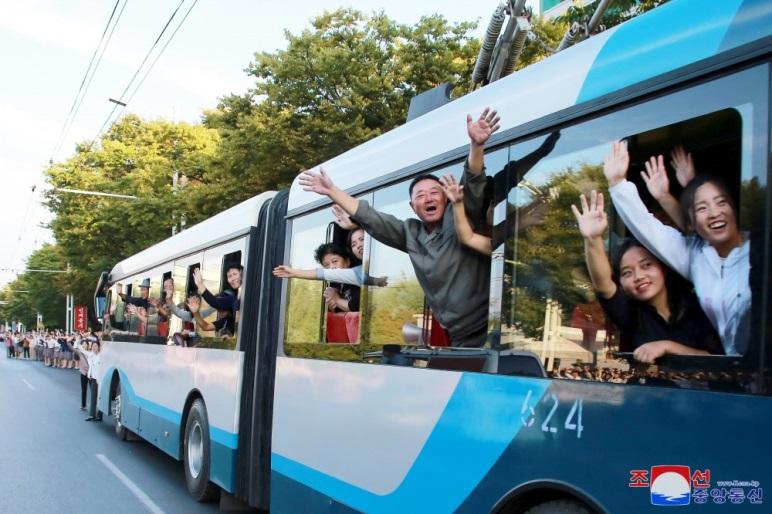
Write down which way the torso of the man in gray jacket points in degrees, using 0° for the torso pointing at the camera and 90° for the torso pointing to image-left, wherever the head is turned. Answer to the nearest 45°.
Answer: approximately 0°

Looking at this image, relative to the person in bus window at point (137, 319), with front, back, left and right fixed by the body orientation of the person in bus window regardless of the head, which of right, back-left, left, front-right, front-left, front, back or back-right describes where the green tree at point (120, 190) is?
back-right

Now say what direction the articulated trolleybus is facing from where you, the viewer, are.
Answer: facing away from the viewer and to the left of the viewer

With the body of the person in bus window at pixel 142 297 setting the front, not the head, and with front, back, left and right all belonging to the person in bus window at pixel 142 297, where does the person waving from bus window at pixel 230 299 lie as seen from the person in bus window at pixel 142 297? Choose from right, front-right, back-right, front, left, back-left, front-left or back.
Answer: front-left

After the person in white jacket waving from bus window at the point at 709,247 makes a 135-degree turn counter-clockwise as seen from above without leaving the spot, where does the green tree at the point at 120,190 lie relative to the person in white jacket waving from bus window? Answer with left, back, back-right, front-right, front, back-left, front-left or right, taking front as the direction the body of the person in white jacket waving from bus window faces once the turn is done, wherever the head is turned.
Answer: left

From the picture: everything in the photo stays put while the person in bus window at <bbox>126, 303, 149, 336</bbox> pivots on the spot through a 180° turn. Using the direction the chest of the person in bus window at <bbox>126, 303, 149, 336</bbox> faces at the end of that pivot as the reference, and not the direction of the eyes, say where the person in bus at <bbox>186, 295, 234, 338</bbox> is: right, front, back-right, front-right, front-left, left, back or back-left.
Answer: back-right

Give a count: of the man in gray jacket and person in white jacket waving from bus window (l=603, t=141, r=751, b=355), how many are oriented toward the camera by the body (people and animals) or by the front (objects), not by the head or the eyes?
2
